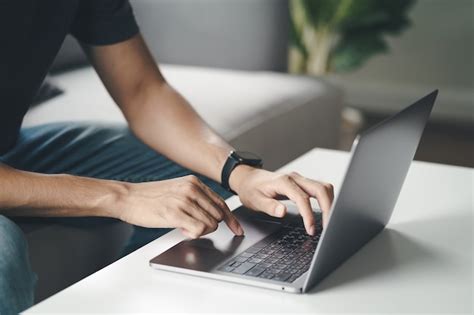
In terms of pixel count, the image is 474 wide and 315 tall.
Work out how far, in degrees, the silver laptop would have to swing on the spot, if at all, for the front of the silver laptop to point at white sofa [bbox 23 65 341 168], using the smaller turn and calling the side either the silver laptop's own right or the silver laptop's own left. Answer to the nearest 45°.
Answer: approximately 45° to the silver laptop's own right

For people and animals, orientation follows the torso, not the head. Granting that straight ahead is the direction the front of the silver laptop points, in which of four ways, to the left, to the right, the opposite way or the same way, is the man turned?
the opposite way

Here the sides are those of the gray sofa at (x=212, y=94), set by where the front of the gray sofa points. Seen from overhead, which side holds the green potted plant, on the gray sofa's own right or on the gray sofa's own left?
on the gray sofa's own left

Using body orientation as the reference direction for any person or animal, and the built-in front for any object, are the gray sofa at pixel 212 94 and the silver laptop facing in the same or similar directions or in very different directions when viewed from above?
very different directions

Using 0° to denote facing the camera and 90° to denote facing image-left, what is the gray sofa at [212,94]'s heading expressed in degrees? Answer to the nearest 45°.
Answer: approximately 315°

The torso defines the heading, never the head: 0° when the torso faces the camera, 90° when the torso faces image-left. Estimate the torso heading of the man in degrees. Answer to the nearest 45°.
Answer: approximately 315°

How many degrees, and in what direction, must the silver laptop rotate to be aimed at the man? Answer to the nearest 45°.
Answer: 0° — it already faces them

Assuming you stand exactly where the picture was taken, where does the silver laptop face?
facing away from the viewer and to the left of the viewer

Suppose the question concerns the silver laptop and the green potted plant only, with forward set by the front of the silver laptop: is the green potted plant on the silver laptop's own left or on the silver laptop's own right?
on the silver laptop's own right
